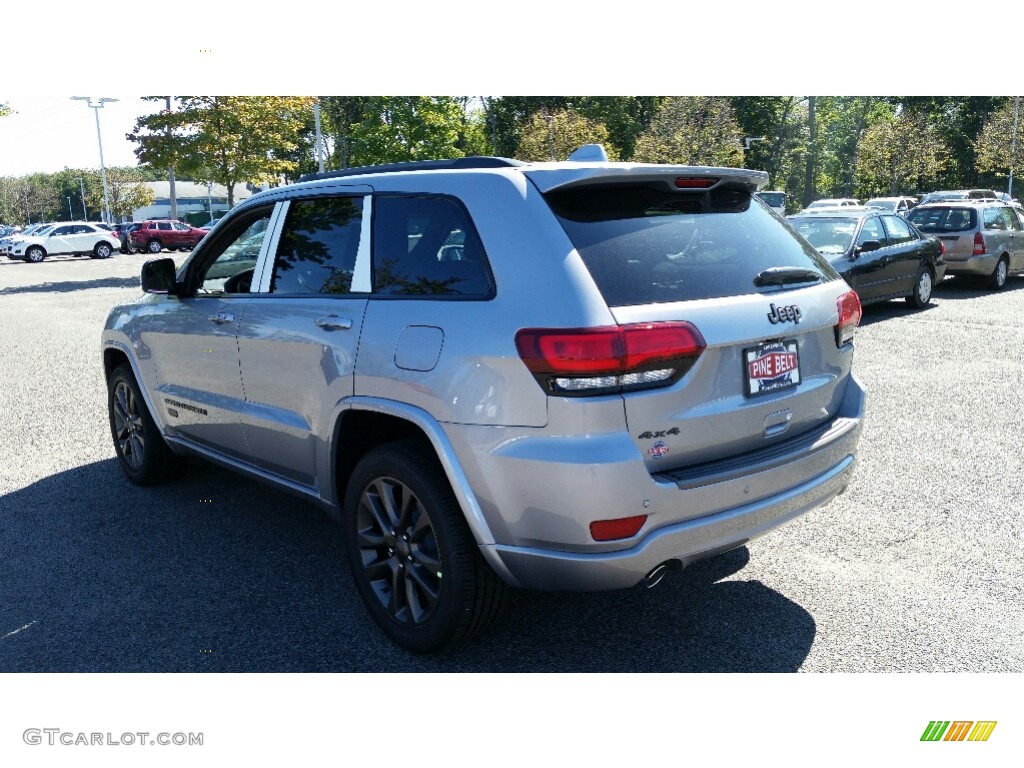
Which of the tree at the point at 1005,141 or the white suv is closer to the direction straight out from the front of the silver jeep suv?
the white suv

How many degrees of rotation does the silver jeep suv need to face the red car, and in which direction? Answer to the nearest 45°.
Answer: approximately 45° to its right

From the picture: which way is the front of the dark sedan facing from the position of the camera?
facing the viewer and to the left of the viewer

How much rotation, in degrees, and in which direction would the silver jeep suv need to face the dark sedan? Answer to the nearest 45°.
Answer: approximately 90° to its right

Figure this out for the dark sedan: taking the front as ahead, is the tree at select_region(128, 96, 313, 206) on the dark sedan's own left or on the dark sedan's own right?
on the dark sedan's own right

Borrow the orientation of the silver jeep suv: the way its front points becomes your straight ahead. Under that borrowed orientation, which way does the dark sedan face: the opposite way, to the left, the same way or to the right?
to the left

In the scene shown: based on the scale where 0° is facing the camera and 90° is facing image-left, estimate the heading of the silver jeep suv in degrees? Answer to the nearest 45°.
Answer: approximately 135°

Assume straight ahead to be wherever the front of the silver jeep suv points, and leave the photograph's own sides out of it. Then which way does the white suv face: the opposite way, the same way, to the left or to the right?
to the left

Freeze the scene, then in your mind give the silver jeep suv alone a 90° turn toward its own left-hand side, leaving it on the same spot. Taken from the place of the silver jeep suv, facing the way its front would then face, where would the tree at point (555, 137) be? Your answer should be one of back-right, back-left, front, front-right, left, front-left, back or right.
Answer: back-right

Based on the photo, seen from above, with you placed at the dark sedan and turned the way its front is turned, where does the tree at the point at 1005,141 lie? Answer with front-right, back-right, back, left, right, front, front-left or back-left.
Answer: back-right

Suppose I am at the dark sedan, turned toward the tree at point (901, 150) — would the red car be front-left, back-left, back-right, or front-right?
front-left

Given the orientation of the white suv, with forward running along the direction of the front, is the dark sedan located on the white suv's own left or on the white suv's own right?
on the white suv's own left

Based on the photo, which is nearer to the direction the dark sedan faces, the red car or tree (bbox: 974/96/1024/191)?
the red car
